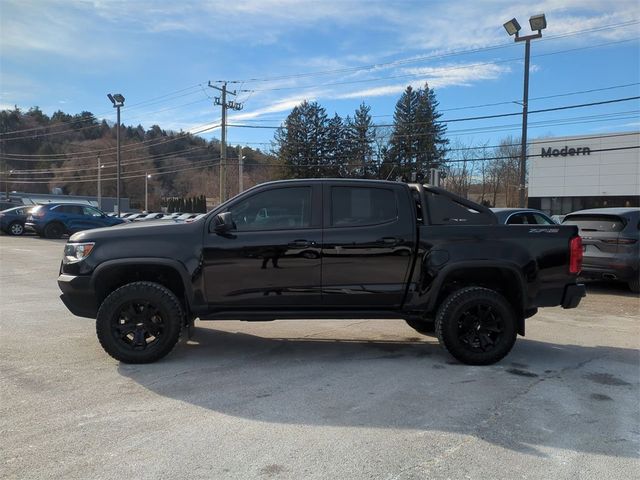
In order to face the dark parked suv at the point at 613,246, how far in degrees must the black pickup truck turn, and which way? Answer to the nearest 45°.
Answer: approximately 135° to its right

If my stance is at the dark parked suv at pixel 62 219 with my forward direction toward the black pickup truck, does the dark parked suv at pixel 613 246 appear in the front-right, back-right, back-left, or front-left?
front-left

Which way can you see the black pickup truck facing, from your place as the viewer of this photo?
facing to the left of the viewer

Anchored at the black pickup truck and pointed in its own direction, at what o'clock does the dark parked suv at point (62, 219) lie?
The dark parked suv is roughly at 2 o'clock from the black pickup truck.

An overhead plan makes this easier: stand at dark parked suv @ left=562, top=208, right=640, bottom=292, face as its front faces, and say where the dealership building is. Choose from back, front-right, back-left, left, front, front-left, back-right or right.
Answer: front-left

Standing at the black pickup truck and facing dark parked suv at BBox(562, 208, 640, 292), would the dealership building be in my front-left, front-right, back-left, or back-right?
front-left

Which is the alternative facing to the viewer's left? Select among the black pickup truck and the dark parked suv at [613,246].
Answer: the black pickup truck

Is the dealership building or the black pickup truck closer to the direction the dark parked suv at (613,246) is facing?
the dealership building

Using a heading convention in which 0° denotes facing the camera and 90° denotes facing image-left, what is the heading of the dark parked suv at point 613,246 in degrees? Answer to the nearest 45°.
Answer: approximately 225°
